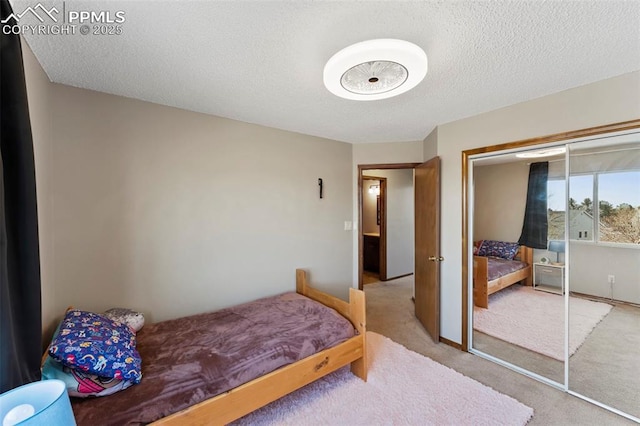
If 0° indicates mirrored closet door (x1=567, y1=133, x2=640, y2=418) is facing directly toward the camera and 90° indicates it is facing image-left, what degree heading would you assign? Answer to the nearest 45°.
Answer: approximately 45°

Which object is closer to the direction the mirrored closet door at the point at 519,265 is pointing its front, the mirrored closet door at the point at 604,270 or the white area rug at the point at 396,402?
the white area rug

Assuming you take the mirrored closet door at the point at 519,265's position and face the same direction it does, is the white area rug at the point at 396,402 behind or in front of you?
in front

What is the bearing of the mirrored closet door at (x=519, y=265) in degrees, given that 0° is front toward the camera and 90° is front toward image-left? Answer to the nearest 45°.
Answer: approximately 45°

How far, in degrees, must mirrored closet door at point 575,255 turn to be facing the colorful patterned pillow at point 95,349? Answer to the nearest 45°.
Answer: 0° — it already faces it

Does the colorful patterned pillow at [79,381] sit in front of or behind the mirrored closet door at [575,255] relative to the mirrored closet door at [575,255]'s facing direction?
in front

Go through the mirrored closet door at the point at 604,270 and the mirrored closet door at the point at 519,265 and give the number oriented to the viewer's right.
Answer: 0

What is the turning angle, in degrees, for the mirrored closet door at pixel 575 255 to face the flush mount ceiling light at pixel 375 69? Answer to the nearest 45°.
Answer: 0° — it already faces it
